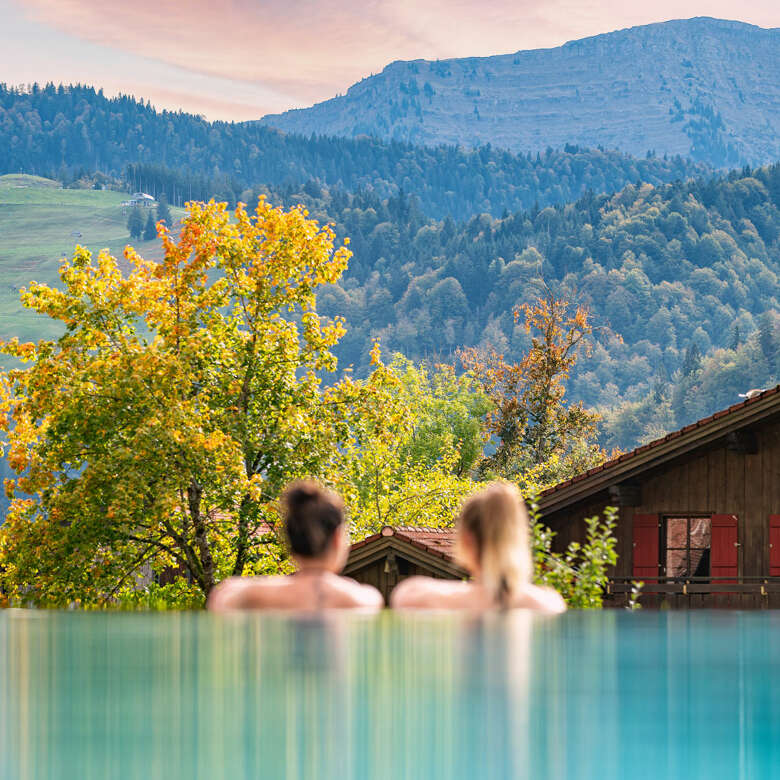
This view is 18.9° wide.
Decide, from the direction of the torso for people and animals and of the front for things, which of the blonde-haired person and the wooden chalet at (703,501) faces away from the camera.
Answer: the blonde-haired person

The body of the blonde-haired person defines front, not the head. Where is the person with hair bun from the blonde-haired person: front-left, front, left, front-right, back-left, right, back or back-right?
left

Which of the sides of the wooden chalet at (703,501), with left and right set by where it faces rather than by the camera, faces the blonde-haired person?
front

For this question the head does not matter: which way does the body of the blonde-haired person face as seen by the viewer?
away from the camera

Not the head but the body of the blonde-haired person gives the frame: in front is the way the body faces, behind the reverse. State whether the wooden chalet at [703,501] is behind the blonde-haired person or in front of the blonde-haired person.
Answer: in front

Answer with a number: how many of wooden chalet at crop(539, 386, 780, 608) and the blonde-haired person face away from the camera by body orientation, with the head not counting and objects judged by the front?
1

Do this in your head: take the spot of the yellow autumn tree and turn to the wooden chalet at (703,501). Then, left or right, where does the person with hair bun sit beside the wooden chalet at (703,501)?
right

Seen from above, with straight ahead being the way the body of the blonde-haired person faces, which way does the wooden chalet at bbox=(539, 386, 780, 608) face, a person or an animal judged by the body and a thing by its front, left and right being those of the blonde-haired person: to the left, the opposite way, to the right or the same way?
the opposite way

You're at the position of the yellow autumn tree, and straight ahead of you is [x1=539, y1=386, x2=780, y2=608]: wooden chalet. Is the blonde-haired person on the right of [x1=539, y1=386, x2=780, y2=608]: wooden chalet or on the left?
right

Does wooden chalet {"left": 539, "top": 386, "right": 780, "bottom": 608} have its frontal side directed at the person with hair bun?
yes
